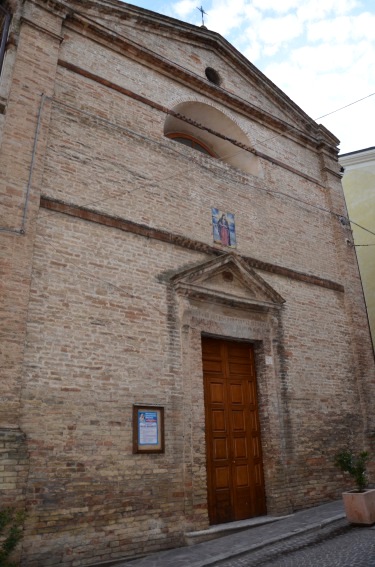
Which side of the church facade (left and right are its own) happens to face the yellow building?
left
